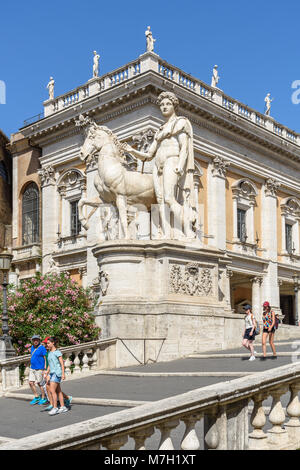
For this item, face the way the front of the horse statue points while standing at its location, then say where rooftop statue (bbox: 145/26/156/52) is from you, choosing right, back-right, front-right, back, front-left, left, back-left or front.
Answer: back-right

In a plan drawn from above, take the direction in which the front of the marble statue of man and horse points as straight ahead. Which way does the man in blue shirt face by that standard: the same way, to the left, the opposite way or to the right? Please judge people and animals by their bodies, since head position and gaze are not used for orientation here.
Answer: the same way

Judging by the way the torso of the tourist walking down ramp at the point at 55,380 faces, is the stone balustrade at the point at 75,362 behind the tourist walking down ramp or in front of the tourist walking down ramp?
behind

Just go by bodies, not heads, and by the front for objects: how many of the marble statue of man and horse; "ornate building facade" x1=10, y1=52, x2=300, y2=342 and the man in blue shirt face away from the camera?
0

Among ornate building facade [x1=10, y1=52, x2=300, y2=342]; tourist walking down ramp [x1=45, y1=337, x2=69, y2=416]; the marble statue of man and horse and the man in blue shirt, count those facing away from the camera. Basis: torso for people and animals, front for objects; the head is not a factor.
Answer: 0

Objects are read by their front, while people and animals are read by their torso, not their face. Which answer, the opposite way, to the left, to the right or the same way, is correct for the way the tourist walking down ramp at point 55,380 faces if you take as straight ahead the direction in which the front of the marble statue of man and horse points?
the same way

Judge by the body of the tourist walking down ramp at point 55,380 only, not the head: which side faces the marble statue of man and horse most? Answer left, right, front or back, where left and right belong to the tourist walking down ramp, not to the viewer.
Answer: back

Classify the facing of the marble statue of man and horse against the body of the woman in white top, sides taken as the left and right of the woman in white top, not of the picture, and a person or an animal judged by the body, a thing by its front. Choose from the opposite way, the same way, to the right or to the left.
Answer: the same way

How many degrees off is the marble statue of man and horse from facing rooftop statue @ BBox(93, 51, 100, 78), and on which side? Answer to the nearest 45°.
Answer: approximately 135° to its right

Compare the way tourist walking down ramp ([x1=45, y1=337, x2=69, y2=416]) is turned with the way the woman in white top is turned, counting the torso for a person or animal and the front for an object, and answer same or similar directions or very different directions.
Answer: same or similar directions

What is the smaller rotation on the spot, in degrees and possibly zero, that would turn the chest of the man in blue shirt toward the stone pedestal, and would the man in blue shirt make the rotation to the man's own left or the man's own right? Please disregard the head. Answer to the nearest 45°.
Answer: approximately 180°

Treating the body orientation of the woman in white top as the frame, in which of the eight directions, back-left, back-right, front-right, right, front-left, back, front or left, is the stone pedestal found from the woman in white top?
right

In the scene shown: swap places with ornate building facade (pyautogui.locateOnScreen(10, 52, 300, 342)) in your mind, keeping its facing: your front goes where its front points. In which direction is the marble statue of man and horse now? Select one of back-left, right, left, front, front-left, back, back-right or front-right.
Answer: front-right

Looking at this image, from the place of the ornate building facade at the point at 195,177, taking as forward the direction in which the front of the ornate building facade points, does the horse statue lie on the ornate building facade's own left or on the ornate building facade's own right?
on the ornate building facade's own right

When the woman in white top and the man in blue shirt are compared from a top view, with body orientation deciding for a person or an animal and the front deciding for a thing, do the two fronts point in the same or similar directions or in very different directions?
same or similar directions

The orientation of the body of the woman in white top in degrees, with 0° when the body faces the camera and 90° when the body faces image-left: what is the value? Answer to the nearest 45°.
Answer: approximately 45°

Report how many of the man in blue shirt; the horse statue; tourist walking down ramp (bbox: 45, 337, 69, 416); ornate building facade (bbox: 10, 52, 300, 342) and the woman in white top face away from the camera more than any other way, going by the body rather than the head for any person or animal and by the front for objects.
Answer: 0

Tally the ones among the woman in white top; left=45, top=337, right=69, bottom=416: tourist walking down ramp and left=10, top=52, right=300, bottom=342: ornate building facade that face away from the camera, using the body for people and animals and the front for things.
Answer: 0
